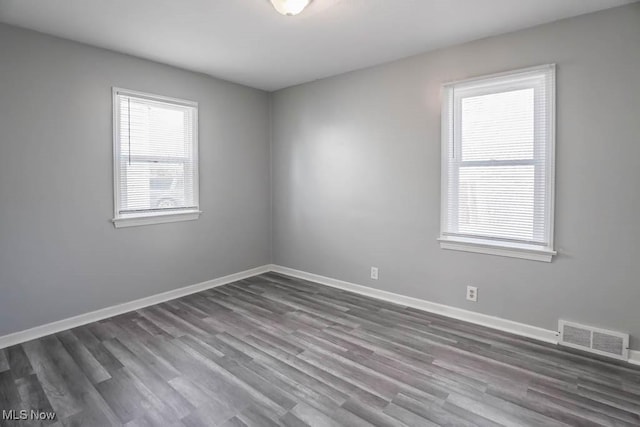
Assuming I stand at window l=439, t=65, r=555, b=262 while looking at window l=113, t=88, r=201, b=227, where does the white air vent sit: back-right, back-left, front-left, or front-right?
back-left

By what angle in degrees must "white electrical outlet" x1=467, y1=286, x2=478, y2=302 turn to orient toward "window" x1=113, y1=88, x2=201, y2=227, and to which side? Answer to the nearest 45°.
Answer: approximately 90° to its right

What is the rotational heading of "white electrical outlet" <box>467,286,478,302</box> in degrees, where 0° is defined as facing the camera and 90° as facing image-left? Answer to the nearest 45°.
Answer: approximately 0°
